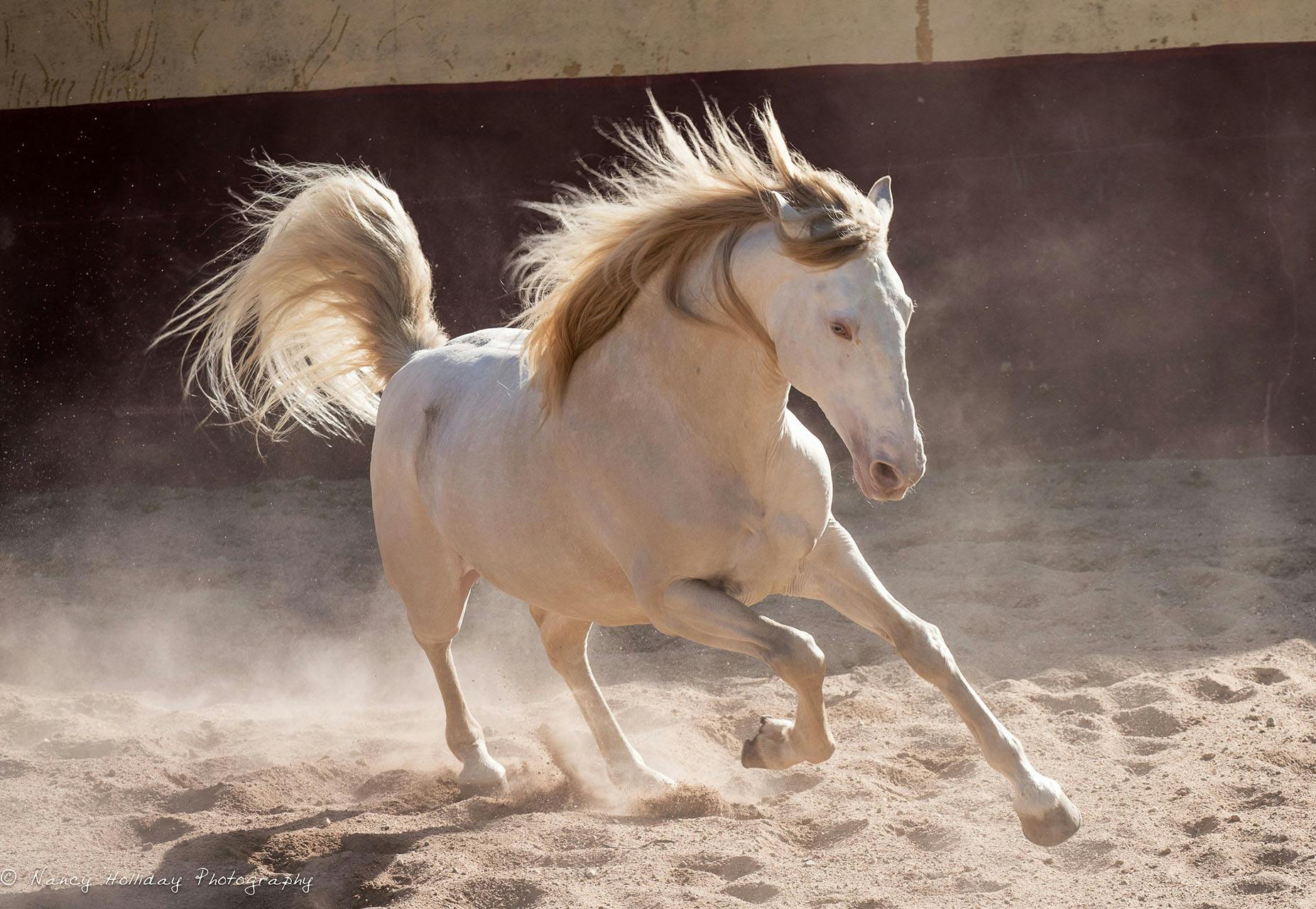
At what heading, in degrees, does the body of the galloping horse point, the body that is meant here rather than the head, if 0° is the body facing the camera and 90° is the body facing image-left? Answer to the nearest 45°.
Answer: approximately 315°
